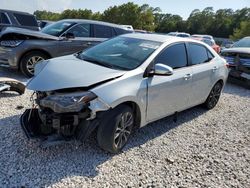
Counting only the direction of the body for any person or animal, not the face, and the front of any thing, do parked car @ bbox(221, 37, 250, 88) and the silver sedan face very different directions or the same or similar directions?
same or similar directions

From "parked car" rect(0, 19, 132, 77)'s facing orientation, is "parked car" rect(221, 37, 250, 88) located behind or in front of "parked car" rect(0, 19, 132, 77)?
behind

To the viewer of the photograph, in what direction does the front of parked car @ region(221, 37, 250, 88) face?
facing the viewer and to the left of the viewer

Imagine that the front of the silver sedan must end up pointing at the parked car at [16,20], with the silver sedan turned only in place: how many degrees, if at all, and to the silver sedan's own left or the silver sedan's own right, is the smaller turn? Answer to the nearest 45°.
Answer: approximately 90° to the silver sedan's own right

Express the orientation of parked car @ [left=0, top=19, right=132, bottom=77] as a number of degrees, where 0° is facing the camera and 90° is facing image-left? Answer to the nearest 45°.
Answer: approximately 45°

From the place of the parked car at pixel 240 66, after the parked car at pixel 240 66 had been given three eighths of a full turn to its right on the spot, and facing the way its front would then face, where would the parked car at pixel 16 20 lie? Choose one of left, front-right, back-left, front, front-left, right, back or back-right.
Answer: left

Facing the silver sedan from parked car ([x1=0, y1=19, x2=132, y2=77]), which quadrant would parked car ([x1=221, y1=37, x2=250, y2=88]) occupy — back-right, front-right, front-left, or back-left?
front-left

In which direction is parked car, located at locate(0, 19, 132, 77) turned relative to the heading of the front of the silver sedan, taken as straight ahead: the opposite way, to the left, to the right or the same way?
the same way

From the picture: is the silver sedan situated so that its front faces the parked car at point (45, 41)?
no

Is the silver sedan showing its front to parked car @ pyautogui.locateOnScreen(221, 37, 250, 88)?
no

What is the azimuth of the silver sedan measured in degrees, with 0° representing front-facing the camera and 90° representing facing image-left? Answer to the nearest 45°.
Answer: approximately 45°
